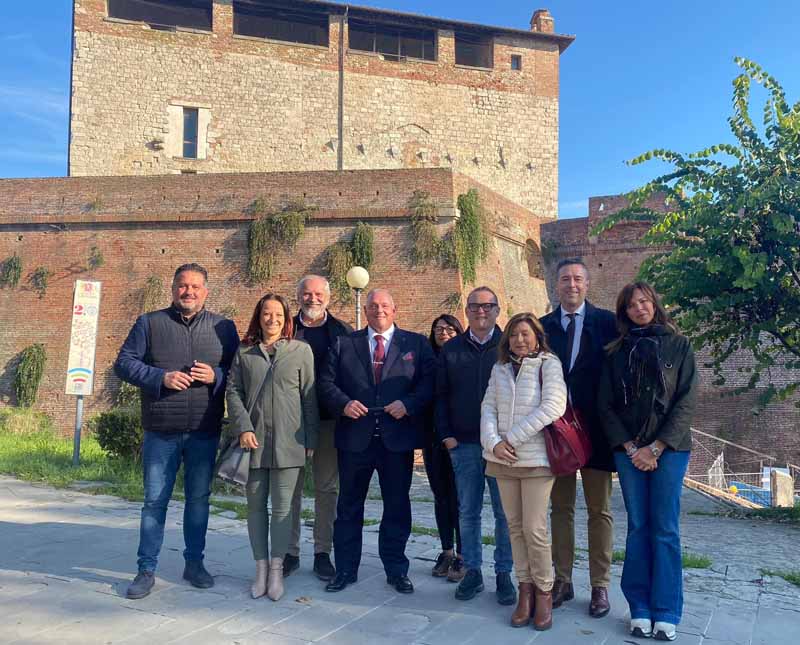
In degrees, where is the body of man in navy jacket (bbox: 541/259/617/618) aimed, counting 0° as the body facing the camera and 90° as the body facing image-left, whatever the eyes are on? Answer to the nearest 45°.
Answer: approximately 0°

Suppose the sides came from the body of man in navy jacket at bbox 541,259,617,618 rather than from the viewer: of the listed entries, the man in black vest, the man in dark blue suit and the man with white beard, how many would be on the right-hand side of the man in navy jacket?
3

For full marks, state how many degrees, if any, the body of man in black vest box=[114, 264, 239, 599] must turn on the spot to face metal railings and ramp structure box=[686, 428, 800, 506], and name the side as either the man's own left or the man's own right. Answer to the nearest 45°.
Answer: approximately 135° to the man's own left

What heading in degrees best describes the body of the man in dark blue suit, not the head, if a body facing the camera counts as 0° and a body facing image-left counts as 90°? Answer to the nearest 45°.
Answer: approximately 0°

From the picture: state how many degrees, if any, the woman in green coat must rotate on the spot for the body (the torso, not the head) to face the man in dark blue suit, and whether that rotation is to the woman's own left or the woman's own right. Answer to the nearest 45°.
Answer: approximately 90° to the woman's own left

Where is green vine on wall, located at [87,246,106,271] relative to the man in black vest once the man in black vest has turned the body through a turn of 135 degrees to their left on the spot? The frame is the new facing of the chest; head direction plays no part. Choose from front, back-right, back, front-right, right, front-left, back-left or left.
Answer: front-left

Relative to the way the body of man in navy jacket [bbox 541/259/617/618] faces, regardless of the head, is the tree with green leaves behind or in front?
behind
